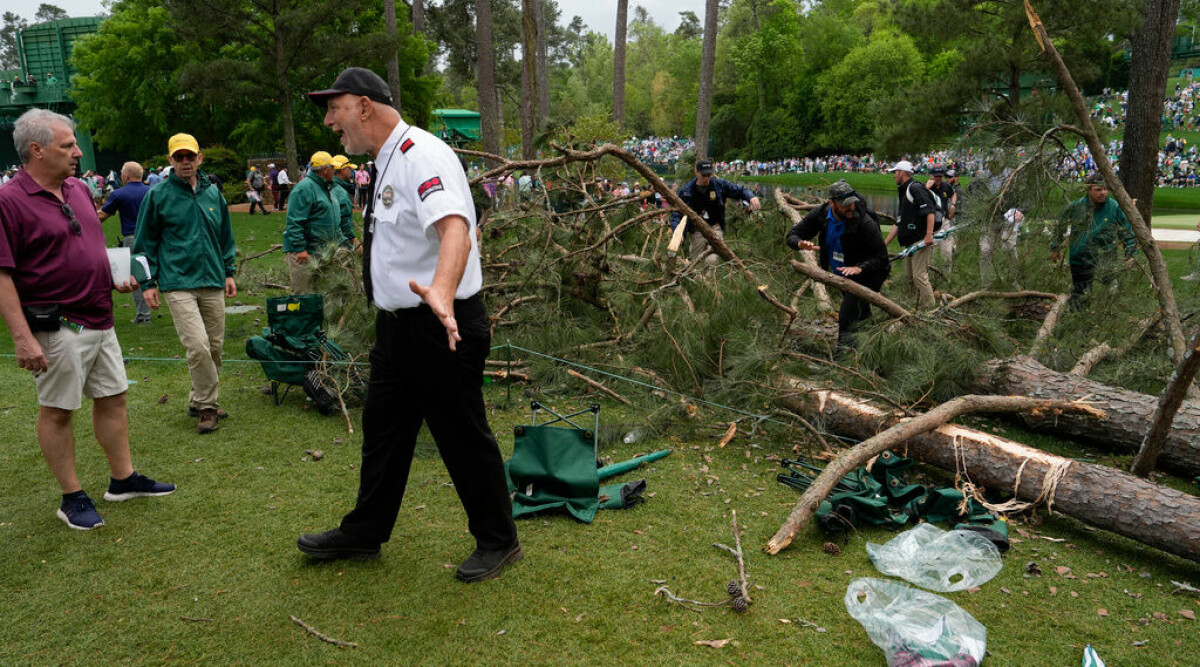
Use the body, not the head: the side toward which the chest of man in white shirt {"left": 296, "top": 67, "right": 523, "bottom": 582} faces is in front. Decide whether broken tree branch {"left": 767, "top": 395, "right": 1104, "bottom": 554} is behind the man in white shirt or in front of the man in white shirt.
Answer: behind

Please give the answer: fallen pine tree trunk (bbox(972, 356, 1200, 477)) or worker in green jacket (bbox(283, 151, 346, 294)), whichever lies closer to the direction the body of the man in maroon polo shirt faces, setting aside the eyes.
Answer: the fallen pine tree trunk

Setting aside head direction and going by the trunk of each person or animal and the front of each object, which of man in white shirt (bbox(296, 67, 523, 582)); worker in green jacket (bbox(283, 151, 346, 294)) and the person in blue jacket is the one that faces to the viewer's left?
the man in white shirt

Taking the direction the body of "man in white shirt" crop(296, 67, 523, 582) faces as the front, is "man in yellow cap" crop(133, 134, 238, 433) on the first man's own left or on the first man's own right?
on the first man's own right

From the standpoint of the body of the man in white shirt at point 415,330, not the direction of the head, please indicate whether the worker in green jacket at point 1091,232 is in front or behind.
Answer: behind

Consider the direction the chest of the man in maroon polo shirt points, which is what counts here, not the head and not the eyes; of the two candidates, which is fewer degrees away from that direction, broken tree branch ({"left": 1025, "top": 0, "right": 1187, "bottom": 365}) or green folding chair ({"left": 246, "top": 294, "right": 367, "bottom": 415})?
the broken tree branch

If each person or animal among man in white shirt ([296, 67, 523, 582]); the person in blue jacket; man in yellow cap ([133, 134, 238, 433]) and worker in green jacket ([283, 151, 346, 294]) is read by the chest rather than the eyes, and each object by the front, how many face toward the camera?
2

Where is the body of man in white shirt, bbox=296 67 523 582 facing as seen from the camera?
to the viewer's left

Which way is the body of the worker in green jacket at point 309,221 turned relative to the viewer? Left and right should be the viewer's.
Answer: facing to the right of the viewer

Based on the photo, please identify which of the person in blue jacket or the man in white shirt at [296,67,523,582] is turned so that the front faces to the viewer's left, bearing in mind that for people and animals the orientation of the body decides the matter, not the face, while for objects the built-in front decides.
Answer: the man in white shirt
